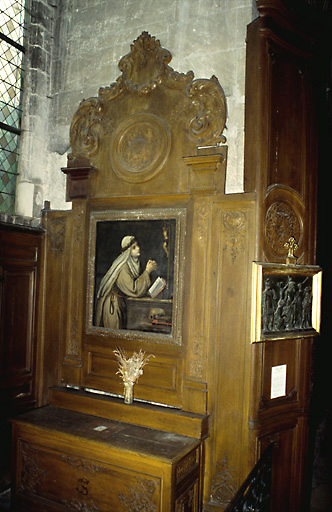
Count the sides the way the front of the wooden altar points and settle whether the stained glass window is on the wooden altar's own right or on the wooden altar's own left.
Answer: on the wooden altar's own right

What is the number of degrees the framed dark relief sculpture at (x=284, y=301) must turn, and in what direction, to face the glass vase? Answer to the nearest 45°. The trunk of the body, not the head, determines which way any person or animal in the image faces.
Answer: approximately 135° to its right

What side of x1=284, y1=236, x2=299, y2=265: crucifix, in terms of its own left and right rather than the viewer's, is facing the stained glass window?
right

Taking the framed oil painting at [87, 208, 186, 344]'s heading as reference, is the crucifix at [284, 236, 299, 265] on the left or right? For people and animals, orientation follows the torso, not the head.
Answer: on its left

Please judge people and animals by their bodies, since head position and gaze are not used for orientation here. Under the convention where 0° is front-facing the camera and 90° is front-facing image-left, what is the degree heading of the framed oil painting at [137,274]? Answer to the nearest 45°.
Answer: approximately 45°

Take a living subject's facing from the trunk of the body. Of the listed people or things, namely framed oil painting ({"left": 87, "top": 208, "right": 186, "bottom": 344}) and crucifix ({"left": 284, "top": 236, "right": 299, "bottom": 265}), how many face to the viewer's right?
0

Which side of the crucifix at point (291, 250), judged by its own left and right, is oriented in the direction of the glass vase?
right
